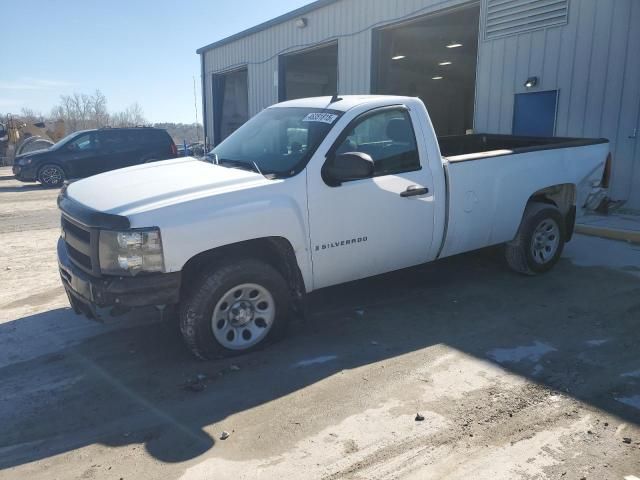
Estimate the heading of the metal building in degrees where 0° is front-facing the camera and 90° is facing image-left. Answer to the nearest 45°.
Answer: approximately 45°

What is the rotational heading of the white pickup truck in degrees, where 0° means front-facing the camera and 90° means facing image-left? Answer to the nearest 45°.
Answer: approximately 45°

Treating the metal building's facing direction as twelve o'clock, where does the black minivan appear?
The black minivan is roughly at 2 o'clock from the metal building.

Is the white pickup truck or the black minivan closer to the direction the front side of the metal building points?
the white pickup truck

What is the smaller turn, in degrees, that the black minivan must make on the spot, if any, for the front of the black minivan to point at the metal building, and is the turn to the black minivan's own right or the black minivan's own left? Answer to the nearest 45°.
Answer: approximately 135° to the black minivan's own left

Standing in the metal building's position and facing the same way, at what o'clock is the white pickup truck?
The white pickup truck is roughly at 11 o'clock from the metal building.

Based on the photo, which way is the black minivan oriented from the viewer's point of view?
to the viewer's left

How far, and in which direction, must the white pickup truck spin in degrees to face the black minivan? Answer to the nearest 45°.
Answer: approximately 90° to its right
